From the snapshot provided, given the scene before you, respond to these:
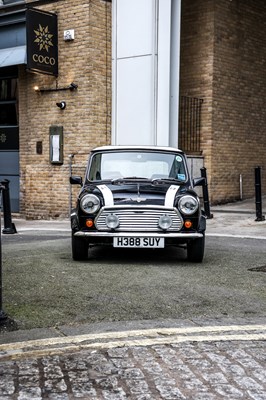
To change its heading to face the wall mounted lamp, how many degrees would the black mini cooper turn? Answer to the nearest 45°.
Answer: approximately 180°

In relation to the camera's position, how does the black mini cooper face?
facing the viewer

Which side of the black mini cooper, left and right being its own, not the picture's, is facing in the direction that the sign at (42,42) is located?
back

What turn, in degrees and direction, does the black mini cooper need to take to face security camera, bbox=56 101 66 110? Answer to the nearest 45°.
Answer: approximately 180°
